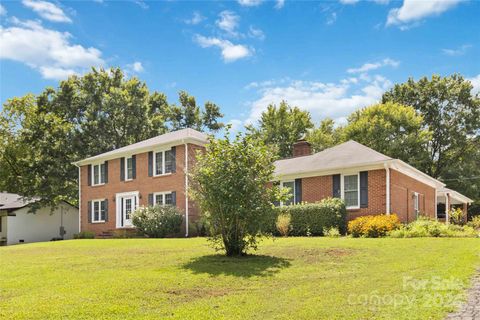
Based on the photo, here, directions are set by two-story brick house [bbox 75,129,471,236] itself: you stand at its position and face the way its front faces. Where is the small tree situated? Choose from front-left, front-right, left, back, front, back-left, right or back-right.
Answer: front-left

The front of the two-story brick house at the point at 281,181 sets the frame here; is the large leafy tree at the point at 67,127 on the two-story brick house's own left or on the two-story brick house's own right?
on the two-story brick house's own right

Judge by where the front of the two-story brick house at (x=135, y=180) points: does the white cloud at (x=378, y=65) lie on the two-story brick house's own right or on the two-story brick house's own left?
on the two-story brick house's own left

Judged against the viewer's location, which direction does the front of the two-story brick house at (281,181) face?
facing the viewer and to the left of the viewer

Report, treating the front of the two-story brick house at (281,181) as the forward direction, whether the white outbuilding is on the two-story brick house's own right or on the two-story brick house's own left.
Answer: on the two-story brick house's own right
